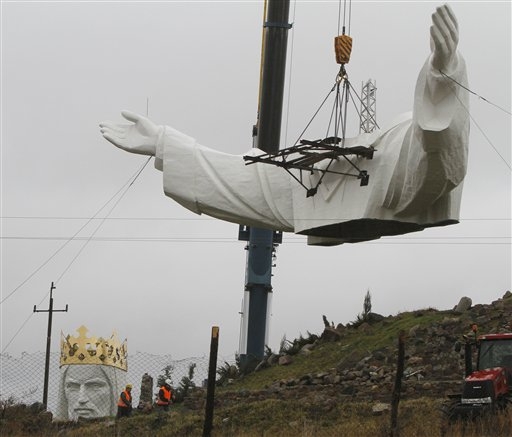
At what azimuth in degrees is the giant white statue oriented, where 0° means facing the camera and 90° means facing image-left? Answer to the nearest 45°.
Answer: approximately 45°

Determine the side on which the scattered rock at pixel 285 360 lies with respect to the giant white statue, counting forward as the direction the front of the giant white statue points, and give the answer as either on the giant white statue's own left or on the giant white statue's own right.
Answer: on the giant white statue's own right

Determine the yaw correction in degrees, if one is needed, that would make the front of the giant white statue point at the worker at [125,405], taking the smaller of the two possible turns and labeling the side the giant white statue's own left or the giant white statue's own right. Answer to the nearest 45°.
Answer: approximately 90° to the giant white statue's own right
